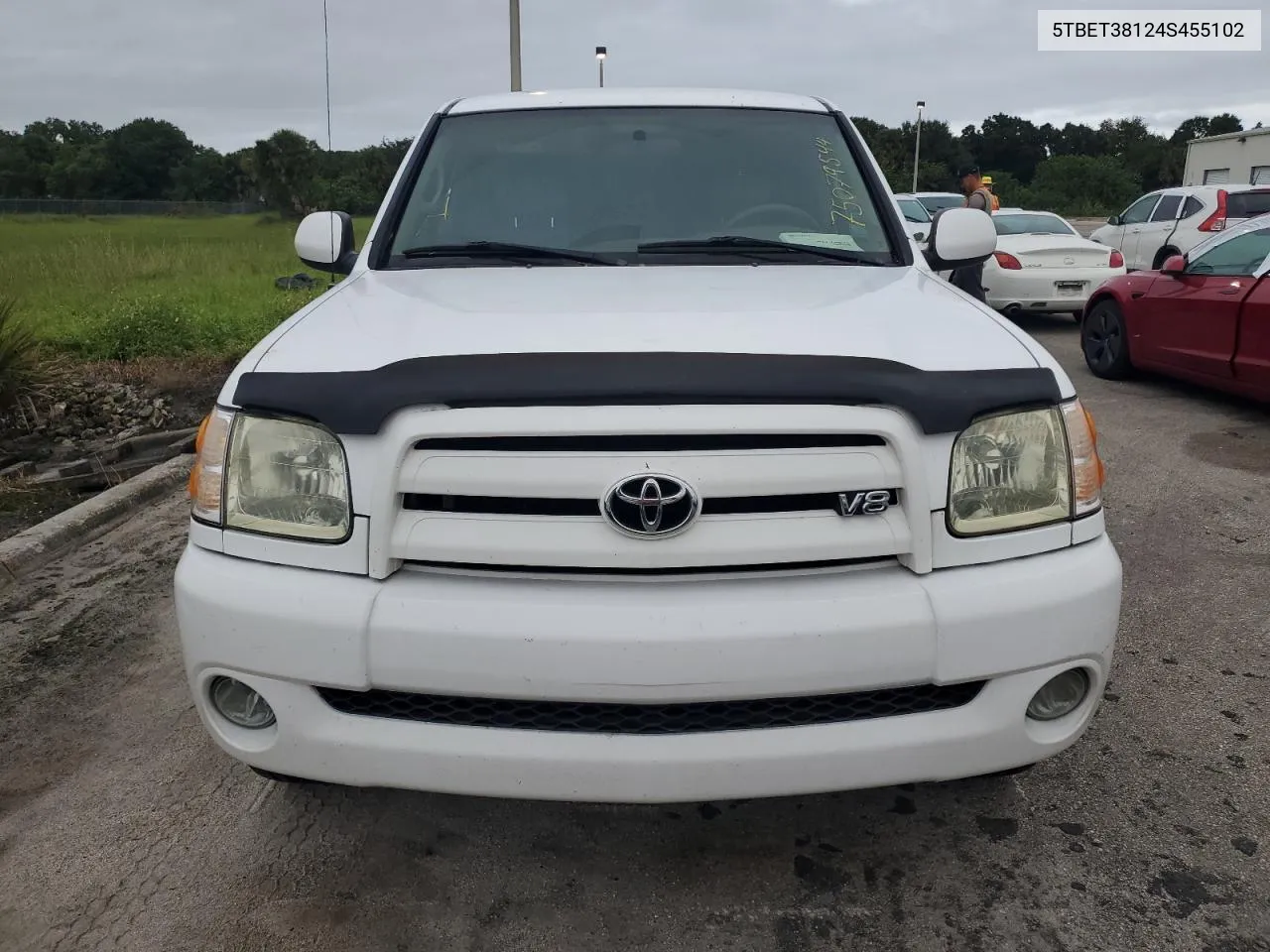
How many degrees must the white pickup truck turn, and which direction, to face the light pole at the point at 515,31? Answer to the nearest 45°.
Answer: approximately 180°

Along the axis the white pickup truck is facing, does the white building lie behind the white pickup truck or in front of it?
behind

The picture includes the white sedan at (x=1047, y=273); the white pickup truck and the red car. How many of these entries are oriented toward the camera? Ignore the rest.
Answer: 1

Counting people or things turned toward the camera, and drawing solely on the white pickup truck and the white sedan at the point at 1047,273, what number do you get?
1

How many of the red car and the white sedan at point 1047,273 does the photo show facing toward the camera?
0

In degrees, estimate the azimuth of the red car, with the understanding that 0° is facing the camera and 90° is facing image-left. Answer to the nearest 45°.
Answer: approximately 135°

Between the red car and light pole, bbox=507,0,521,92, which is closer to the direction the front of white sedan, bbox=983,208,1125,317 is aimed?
the light pole

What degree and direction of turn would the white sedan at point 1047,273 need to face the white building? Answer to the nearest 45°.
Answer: approximately 45° to its right
